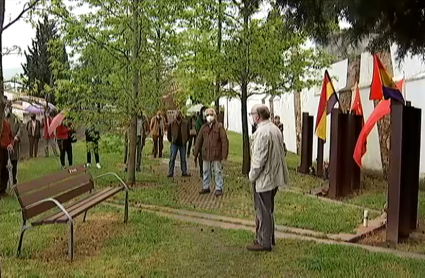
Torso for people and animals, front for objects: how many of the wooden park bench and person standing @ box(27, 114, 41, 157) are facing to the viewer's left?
0

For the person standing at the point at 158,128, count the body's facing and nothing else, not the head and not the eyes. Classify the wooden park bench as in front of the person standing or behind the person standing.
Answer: in front

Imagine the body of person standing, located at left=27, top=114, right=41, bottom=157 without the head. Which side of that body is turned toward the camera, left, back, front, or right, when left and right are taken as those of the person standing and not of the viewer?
front

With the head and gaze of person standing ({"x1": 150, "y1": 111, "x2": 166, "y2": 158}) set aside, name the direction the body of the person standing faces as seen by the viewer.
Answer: toward the camera

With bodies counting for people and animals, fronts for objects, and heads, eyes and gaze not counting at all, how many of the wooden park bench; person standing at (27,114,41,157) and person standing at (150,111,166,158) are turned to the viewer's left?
0

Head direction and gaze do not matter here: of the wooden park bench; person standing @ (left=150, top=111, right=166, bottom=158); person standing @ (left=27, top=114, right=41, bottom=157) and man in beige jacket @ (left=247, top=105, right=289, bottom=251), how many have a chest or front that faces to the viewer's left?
1

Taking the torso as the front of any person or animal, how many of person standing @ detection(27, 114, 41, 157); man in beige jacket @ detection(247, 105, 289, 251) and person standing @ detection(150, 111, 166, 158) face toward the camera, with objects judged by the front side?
2

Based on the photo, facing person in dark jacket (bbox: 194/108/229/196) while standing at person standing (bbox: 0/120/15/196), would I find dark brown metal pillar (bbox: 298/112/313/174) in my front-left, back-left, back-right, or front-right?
front-left

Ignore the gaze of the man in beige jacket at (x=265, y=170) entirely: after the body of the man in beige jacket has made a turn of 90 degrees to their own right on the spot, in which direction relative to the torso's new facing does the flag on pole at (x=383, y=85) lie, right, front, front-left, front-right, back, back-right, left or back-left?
front-right

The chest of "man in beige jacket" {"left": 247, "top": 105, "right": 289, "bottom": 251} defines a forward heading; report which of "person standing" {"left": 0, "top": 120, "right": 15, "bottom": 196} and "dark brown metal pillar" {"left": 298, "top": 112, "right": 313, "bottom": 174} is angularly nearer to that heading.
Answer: the person standing

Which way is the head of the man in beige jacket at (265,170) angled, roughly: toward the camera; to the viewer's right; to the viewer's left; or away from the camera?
to the viewer's left

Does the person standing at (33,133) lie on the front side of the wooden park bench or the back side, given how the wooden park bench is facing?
on the back side

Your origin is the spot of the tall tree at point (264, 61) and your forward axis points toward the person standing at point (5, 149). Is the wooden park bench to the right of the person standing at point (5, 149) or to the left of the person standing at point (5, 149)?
left

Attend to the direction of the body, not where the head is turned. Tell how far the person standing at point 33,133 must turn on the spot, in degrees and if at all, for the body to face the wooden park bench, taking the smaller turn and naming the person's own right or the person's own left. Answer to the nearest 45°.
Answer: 0° — they already face it

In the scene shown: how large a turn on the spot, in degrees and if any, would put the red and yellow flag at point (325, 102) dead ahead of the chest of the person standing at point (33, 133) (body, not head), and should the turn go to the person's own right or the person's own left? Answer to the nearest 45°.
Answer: approximately 45° to the person's own left
